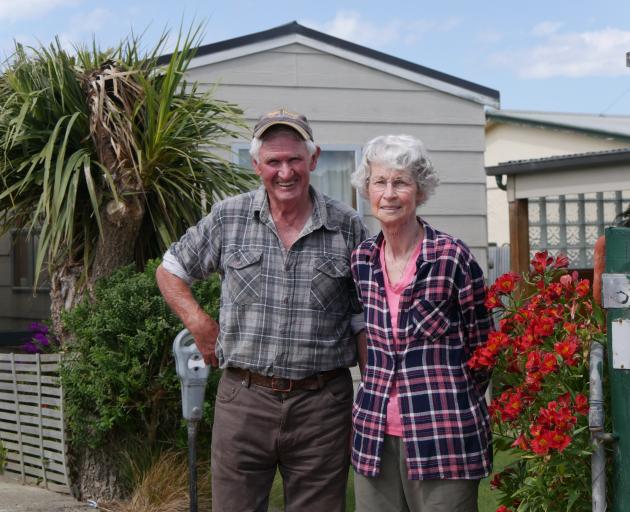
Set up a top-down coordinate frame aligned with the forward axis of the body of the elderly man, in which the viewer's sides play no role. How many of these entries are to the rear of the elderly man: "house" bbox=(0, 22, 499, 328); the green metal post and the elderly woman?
1

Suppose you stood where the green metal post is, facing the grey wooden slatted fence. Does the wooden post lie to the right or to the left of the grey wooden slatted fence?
right

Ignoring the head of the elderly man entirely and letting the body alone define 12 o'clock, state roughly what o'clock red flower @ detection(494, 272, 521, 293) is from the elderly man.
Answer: The red flower is roughly at 10 o'clock from the elderly man.

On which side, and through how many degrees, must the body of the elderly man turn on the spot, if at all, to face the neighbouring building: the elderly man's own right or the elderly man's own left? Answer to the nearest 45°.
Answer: approximately 135° to the elderly man's own left

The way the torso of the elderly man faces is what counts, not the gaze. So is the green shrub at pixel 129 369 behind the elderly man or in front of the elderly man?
behind

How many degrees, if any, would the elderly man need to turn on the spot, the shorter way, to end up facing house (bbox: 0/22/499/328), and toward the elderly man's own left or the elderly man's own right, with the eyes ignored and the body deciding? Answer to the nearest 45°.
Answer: approximately 180°

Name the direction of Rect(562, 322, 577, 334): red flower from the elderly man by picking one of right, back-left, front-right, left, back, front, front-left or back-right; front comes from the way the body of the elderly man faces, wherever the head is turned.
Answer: front-left

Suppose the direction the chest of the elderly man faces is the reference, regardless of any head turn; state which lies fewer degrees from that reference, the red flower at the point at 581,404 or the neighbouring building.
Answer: the red flower

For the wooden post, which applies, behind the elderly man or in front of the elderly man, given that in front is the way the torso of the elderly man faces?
behind

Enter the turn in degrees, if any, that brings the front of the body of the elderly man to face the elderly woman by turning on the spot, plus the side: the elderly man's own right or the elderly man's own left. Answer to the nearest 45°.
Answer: approximately 45° to the elderly man's own left

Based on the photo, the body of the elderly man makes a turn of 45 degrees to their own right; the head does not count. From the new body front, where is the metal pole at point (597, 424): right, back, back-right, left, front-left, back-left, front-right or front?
left

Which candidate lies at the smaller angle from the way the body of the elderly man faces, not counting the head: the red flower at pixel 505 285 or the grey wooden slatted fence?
the red flower

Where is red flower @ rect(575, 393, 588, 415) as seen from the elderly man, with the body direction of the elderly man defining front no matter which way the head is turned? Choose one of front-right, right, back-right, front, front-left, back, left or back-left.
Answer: front-left

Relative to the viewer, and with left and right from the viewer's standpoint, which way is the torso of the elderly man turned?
facing the viewer

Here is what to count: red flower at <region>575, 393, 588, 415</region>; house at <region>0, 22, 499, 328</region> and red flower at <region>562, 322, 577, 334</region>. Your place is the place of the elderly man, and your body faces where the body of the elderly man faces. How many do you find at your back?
1

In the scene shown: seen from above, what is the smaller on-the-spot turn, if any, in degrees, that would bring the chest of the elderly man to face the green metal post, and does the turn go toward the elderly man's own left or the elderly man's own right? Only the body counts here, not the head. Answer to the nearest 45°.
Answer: approximately 45° to the elderly man's own left
